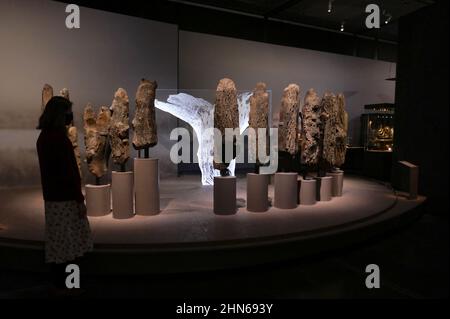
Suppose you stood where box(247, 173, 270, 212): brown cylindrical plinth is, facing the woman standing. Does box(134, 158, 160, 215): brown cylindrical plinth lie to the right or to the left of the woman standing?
right

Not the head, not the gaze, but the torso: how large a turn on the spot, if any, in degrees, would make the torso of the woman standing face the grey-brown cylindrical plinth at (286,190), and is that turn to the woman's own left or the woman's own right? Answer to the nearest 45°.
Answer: approximately 45° to the woman's own left

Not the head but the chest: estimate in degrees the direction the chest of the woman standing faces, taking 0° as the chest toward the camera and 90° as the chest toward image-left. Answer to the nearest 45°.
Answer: approximately 270°
